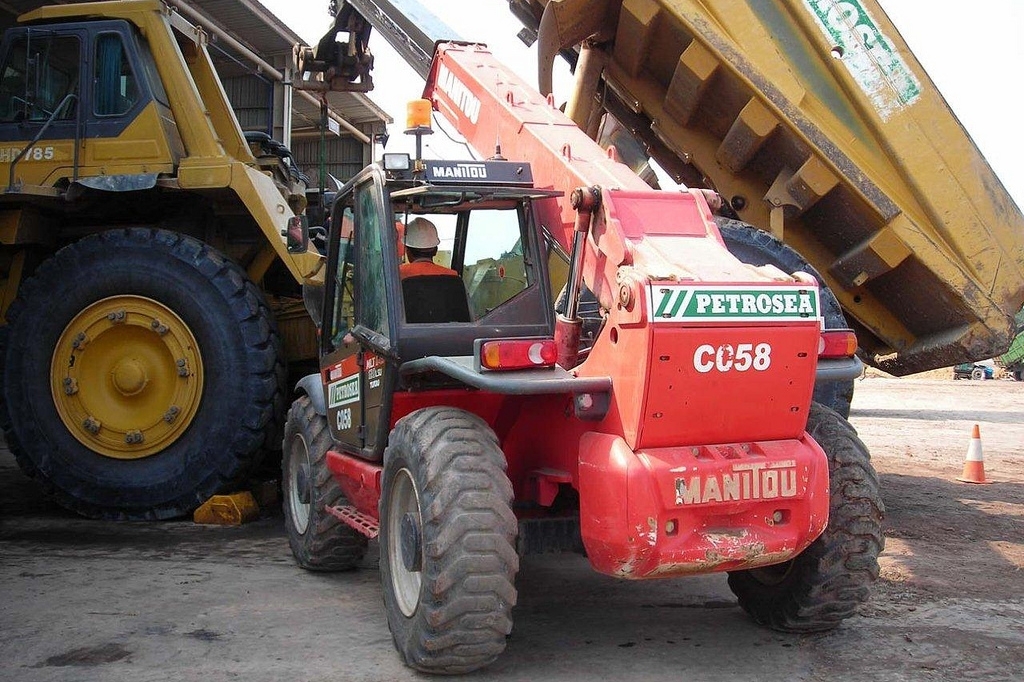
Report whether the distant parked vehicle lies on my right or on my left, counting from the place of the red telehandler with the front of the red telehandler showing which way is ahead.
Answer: on my right

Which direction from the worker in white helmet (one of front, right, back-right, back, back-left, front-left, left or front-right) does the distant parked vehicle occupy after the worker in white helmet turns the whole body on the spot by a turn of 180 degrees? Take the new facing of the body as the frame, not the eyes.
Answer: back-left

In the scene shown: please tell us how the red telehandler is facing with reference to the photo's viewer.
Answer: facing away from the viewer and to the left of the viewer

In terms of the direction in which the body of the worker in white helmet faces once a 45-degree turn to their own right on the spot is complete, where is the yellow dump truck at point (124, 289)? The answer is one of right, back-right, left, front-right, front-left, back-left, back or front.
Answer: left

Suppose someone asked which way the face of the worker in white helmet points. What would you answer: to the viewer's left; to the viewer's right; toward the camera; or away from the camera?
away from the camera

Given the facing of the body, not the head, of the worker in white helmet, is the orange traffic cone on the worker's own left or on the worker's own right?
on the worker's own right

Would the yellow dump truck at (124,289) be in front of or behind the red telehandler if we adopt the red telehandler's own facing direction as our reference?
in front

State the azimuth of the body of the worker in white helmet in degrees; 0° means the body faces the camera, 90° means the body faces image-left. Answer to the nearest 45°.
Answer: approximately 180°

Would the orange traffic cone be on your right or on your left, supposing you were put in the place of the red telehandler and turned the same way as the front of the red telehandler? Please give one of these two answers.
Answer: on your right
